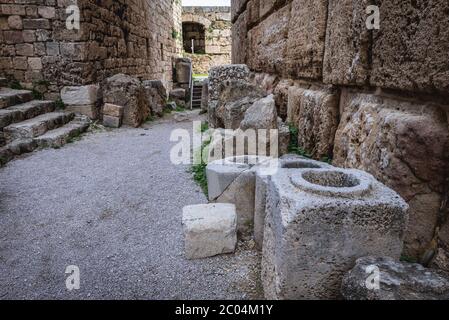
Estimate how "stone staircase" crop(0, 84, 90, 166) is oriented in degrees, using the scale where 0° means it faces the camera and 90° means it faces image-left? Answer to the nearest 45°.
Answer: approximately 315°

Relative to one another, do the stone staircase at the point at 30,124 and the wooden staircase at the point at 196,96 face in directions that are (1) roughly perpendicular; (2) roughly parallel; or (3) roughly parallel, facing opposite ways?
roughly perpendicular

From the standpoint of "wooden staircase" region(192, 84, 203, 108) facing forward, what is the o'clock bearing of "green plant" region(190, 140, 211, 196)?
The green plant is roughly at 12 o'clock from the wooden staircase.

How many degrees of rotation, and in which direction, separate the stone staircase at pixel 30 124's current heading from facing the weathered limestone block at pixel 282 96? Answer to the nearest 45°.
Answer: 0° — it already faces it

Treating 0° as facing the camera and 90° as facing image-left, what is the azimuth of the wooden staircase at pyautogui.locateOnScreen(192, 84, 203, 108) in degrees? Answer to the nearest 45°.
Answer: approximately 0°

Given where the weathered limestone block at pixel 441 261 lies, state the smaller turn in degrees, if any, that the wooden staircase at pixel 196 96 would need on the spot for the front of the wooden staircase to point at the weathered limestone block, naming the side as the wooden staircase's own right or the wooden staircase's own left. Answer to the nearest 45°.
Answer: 0° — it already faces it
